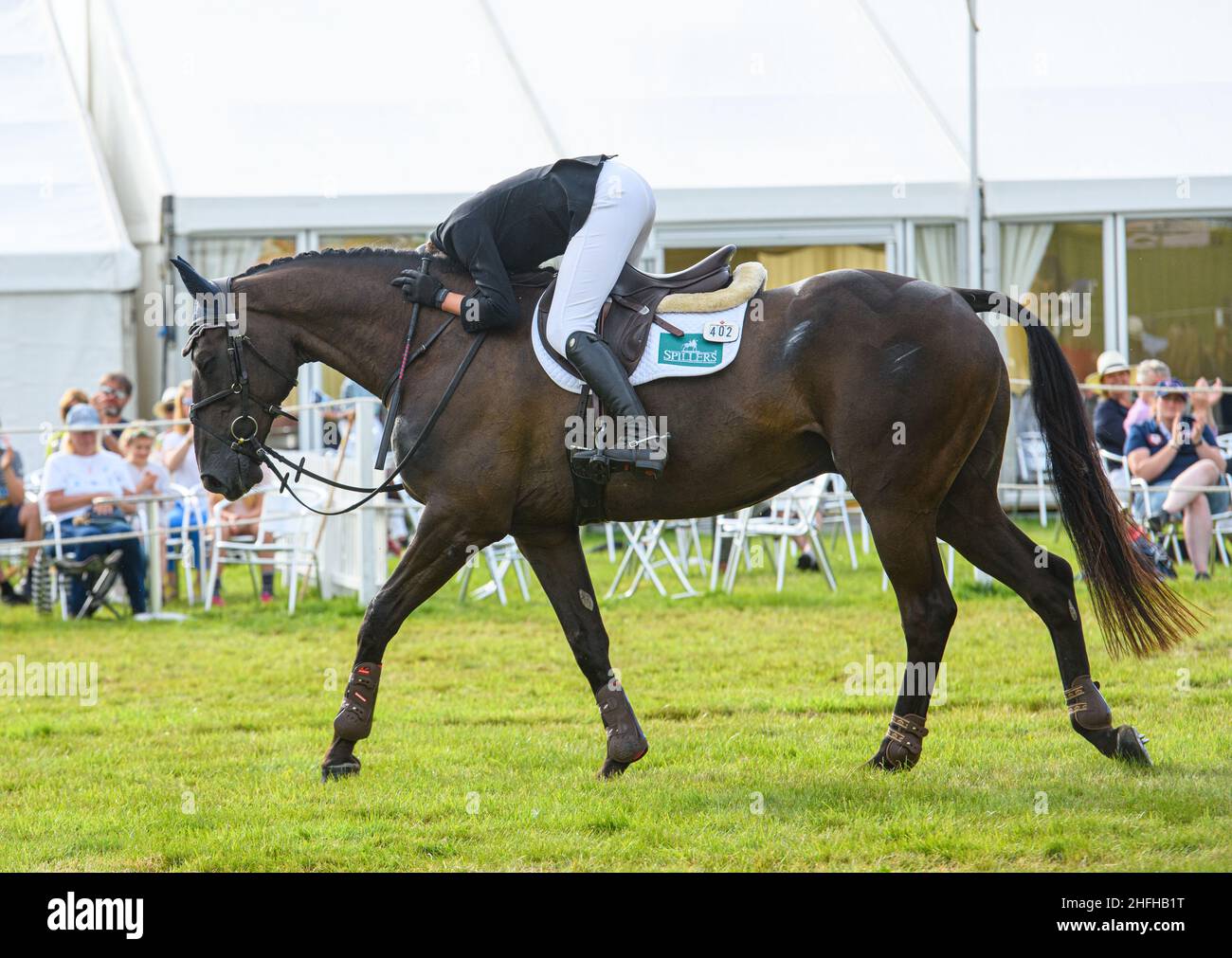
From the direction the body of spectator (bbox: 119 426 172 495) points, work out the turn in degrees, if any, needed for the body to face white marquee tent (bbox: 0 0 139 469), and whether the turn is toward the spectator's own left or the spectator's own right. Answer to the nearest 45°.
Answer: approximately 180°

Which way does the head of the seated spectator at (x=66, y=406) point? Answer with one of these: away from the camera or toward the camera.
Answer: toward the camera

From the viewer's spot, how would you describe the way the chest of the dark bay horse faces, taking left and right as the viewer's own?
facing to the left of the viewer

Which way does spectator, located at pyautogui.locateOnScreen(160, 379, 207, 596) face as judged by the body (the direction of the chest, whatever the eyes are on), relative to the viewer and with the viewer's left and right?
facing the viewer and to the right of the viewer

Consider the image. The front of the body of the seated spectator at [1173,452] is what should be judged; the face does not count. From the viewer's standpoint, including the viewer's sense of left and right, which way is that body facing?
facing the viewer

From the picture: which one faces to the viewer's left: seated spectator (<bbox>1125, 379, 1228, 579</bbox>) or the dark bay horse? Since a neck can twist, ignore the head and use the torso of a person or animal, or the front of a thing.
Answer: the dark bay horse

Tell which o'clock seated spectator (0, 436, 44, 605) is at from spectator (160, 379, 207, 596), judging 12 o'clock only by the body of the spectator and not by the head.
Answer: The seated spectator is roughly at 3 o'clock from the spectator.

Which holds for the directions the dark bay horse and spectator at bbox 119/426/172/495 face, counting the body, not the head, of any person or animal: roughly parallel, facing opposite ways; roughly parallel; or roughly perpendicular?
roughly perpendicular

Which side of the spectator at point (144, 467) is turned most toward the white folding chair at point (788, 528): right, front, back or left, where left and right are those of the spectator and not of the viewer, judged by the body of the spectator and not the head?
left

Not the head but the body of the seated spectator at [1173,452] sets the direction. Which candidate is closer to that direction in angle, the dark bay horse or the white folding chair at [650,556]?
the dark bay horse

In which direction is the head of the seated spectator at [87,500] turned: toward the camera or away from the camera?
toward the camera

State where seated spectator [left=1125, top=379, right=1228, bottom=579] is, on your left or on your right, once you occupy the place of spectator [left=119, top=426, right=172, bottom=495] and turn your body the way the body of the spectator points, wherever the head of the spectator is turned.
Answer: on your left

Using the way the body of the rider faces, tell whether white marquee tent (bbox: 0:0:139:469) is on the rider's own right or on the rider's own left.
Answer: on the rider's own right

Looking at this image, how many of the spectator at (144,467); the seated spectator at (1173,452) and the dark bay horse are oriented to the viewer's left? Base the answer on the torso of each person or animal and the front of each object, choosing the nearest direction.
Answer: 1
